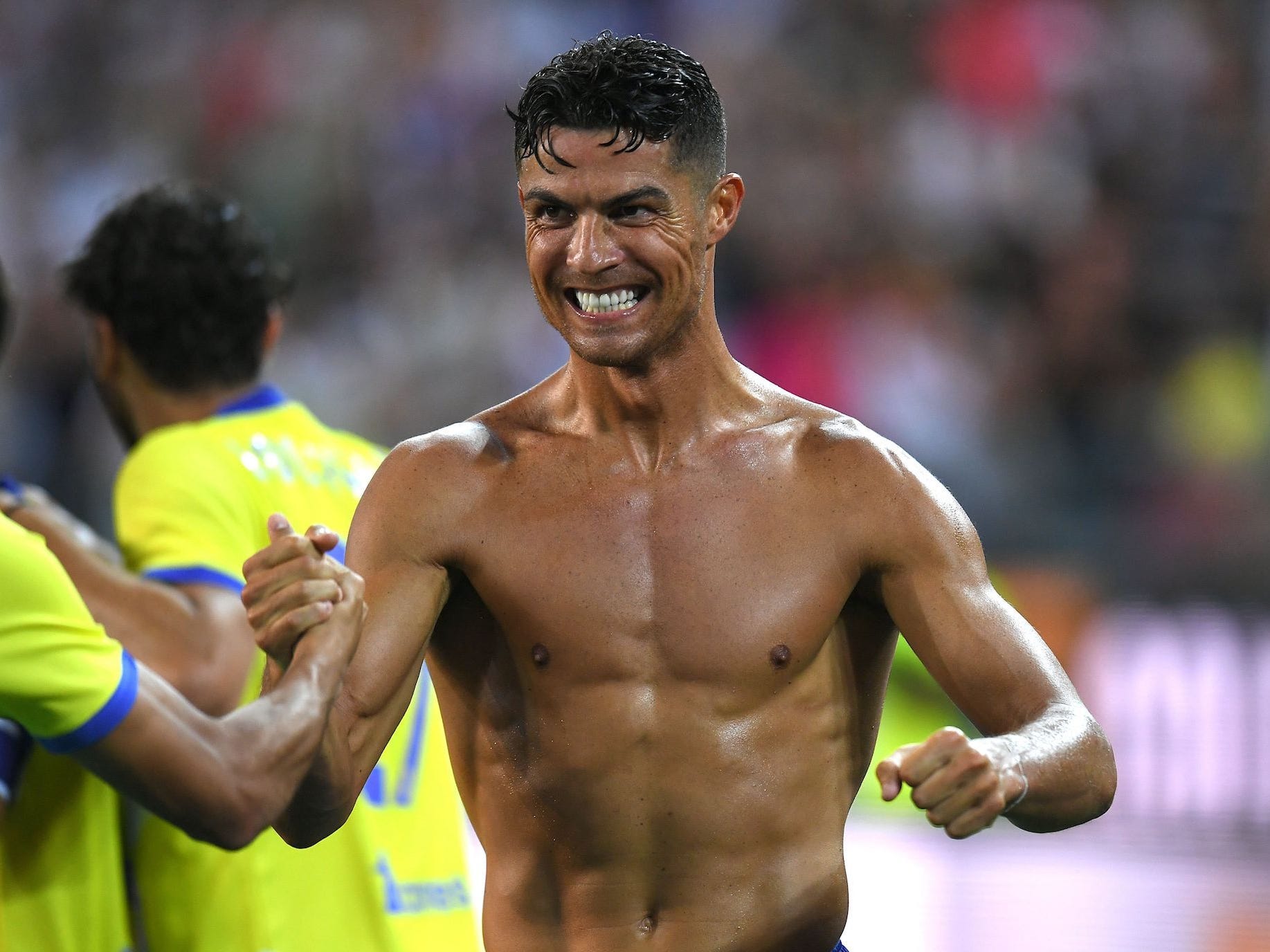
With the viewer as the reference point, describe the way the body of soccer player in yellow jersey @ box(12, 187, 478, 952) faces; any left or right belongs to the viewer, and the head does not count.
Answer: facing away from the viewer and to the left of the viewer

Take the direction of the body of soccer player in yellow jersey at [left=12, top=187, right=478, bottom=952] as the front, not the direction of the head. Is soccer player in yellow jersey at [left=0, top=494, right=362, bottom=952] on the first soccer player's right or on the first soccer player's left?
on the first soccer player's left

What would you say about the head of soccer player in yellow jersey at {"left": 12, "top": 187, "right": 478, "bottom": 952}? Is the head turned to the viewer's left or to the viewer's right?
to the viewer's left

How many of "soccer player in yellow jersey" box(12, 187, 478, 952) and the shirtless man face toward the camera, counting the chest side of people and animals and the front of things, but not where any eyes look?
1

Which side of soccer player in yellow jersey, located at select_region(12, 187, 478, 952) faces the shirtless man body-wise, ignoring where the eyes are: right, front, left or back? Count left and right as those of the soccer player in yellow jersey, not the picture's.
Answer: back

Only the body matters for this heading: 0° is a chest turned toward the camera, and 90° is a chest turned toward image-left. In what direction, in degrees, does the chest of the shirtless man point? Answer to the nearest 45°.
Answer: approximately 0°

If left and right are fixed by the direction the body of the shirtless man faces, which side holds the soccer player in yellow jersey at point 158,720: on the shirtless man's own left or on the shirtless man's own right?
on the shirtless man's own right
